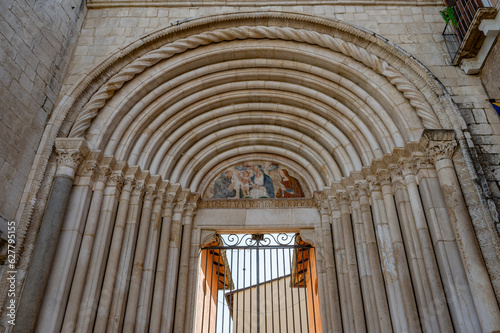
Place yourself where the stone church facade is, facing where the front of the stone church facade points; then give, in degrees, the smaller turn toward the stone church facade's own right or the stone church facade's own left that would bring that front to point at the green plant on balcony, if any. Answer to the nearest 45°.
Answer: approximately 90° to the stone church facade's own left

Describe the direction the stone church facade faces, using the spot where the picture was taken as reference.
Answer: facing the viewer
